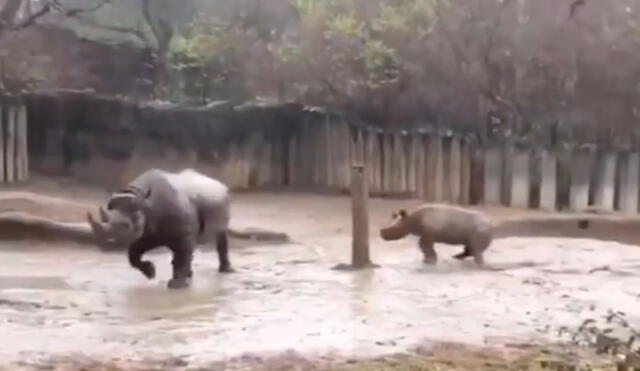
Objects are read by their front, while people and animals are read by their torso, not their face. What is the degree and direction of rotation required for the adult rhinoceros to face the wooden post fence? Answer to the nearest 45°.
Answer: approximately 135° to its right

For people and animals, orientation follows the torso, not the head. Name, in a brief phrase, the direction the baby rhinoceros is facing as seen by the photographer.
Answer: facing to the left of the viewer

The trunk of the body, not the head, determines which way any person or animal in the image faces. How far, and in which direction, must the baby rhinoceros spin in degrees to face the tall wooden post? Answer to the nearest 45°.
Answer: approximately 45° to its left

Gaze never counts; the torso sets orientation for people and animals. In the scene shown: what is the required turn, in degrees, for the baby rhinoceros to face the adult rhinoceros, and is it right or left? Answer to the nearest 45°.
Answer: approximately 45° to its left

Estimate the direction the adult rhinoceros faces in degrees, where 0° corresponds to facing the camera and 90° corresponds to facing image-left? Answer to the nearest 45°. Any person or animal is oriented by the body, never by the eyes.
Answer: approximately 45°

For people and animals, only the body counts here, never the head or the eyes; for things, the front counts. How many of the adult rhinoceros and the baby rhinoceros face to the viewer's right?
0

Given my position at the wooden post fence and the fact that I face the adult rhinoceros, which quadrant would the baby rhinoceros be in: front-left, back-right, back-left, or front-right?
front-left
